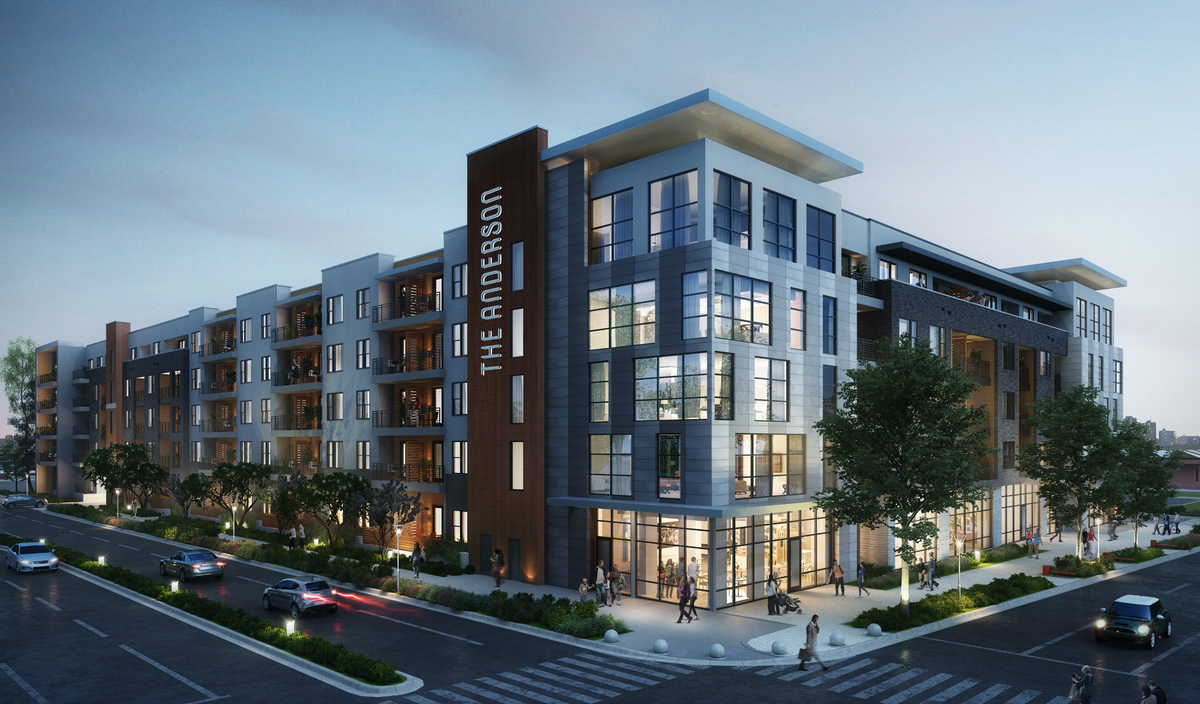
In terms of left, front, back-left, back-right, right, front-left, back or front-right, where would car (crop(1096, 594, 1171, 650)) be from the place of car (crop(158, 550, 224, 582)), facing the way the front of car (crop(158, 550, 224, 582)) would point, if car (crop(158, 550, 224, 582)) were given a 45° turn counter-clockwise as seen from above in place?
back-left

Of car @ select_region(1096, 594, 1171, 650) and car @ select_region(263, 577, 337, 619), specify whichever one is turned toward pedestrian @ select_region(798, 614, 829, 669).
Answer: car @ select_region(1096, 594, 1171, 650)

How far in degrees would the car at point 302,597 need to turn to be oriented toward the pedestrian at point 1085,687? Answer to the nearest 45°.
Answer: approximately 180°

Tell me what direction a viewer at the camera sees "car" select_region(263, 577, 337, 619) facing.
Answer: facing away from the viewer and to the left of the viewer

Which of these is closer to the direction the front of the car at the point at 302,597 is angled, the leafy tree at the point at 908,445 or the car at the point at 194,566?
the car

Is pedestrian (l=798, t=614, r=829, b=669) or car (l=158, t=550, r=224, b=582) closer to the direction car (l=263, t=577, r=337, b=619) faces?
the car
